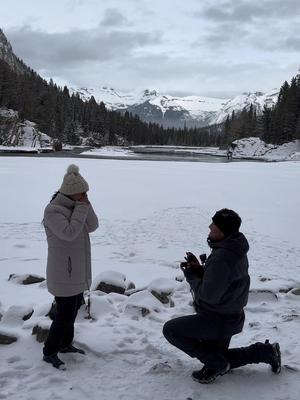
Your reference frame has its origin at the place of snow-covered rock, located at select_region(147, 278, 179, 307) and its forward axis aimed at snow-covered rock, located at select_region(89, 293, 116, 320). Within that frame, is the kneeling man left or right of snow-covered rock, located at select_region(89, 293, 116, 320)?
left

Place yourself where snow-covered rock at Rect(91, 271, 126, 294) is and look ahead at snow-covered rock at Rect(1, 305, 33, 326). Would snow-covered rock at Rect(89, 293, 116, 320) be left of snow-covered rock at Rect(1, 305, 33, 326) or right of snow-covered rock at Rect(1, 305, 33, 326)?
left

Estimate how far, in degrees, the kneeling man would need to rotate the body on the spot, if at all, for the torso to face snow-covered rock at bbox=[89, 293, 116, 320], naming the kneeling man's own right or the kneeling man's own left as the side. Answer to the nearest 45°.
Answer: approximately 45° to the kneeling man's own right

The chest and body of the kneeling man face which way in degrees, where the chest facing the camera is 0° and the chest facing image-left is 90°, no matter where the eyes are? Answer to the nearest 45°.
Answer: approximately 90°

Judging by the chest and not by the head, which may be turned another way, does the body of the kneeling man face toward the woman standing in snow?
yes

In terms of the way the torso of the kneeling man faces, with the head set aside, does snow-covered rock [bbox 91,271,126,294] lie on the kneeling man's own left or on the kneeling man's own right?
on the kneeling man's own right

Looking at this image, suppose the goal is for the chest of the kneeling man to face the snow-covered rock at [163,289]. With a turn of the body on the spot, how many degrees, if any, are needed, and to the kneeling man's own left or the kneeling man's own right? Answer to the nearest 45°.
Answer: approximately 90° to the kneeling man's own right

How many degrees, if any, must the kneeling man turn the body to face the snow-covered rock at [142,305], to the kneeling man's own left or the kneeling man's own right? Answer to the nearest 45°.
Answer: approximately 45° to the kneeling man's own right

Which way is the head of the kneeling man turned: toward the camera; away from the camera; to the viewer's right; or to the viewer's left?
to the viewer's left
